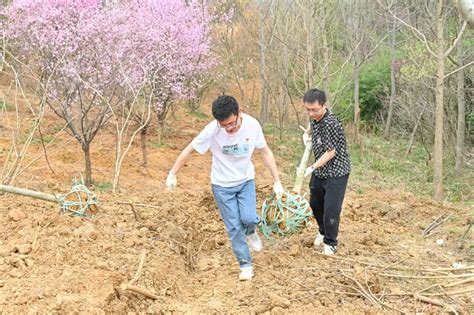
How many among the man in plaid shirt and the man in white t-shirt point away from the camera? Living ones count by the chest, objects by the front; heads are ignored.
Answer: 0

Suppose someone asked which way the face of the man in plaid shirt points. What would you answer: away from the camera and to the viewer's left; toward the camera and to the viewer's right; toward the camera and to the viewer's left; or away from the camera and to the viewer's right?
toward the camera and to the viewer's left

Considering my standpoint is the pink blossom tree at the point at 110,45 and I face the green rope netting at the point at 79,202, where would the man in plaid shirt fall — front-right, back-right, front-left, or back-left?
front-left

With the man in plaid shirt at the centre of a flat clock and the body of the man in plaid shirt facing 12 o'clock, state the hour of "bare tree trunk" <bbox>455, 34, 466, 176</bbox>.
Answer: The bare tree trunk is roughly at 5 o'clock from the man in plaid shirt.

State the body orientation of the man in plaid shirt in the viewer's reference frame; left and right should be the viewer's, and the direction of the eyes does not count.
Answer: facing the viewer and to the left of the viewer

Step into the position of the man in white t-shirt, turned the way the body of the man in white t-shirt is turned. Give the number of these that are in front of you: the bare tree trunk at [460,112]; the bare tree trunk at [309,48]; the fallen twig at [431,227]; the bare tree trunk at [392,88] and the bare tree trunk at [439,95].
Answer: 0

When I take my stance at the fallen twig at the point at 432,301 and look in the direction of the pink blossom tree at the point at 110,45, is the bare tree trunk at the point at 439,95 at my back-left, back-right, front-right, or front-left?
front-right

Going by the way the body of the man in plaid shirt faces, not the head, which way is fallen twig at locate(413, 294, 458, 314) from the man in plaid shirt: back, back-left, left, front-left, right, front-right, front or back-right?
left

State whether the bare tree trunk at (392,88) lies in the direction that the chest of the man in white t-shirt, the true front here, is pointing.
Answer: no

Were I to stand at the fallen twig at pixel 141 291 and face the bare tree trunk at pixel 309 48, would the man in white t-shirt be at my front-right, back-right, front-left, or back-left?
front-right

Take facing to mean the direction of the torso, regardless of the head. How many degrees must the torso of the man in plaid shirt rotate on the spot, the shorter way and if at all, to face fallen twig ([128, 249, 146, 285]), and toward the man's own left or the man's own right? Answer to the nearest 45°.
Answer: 0° — they already face it

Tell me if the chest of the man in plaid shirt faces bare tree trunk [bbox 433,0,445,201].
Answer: no

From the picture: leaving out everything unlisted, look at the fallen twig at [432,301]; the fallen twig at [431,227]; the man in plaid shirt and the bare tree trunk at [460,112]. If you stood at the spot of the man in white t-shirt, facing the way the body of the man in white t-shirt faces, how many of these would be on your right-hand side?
0

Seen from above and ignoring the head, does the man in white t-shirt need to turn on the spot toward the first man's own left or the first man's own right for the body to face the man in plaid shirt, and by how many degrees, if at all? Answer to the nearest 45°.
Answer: approximately 135° to the first man's own left

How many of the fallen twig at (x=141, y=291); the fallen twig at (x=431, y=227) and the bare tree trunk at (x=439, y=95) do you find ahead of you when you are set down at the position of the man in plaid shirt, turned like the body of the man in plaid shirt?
1

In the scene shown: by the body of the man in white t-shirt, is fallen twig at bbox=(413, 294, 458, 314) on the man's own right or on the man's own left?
on the man's own left

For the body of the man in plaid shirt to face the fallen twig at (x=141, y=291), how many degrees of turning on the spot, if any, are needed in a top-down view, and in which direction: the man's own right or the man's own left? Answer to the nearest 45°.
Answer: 0° — they already face it

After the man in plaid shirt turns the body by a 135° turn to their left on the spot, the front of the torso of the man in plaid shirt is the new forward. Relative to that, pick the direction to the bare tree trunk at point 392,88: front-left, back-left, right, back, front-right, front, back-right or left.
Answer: left

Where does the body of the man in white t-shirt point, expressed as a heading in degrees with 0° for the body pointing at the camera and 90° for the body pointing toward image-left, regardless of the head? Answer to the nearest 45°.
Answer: approximately 0°
